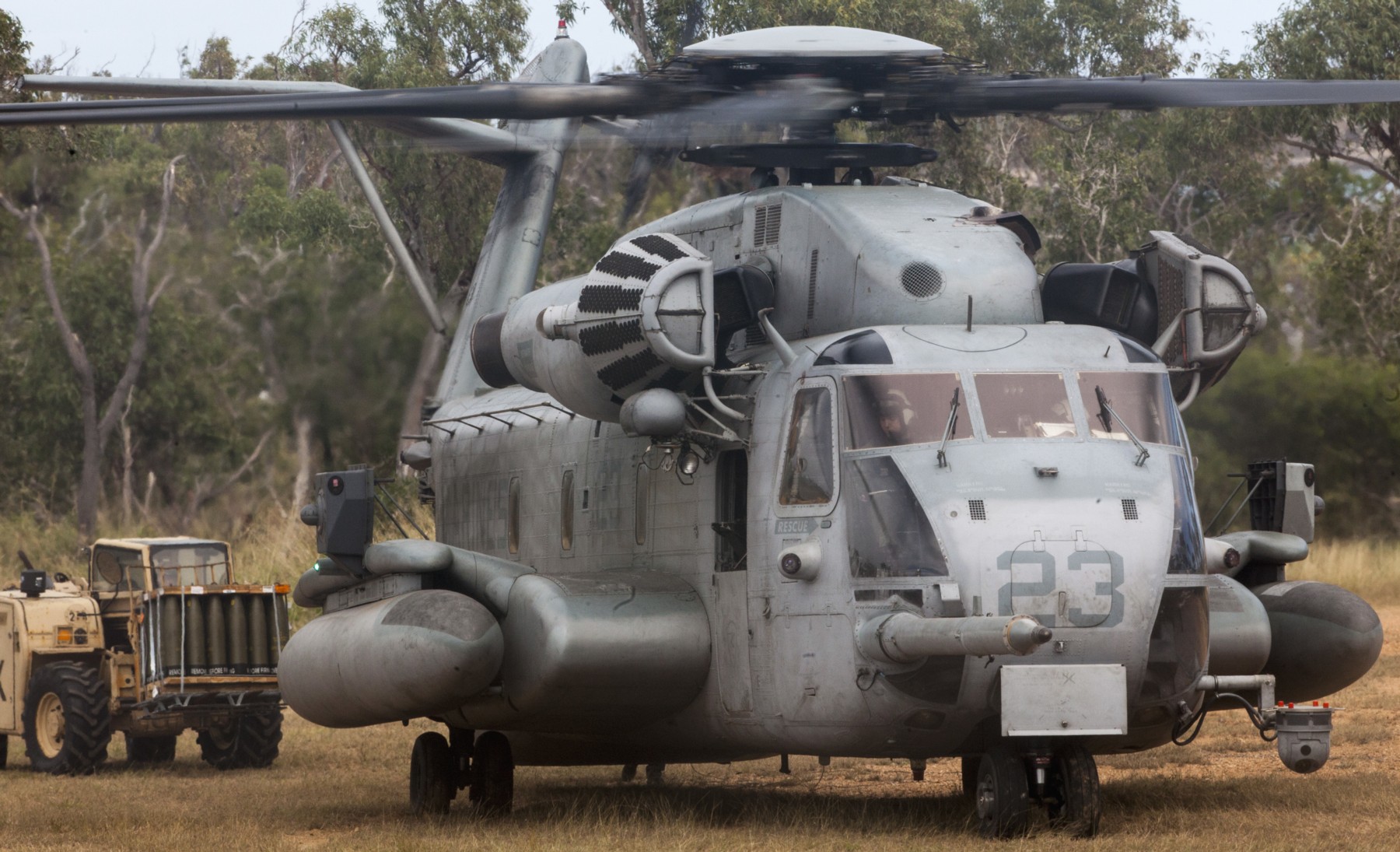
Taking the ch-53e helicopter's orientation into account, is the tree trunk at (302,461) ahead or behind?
behind

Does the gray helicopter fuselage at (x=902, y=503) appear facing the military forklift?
no

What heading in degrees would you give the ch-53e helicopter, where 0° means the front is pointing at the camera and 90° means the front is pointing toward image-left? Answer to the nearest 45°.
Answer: approximately 315°

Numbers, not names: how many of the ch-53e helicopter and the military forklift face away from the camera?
0

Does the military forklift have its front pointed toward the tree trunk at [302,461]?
no

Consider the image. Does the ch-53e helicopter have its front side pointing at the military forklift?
no

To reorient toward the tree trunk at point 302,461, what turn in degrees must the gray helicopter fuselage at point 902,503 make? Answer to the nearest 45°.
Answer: approximately 180°
